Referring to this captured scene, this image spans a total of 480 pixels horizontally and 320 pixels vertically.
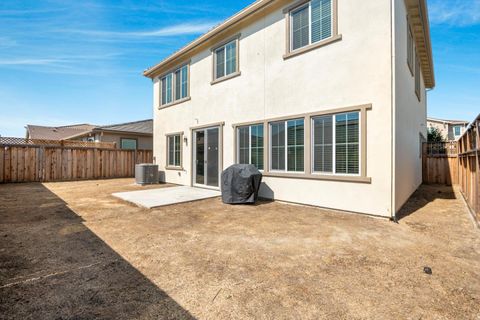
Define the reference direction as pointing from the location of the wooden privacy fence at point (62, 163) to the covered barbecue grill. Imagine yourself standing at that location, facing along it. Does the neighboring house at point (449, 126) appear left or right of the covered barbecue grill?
left

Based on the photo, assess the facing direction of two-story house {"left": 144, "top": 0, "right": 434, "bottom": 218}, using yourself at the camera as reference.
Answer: facing away from the viewer and to the right of the viewer

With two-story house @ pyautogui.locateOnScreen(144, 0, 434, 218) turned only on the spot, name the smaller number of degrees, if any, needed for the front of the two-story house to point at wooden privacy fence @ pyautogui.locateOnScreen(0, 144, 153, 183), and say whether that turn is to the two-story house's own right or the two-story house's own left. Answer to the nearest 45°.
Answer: approximately 135° to the two-story house's own left
